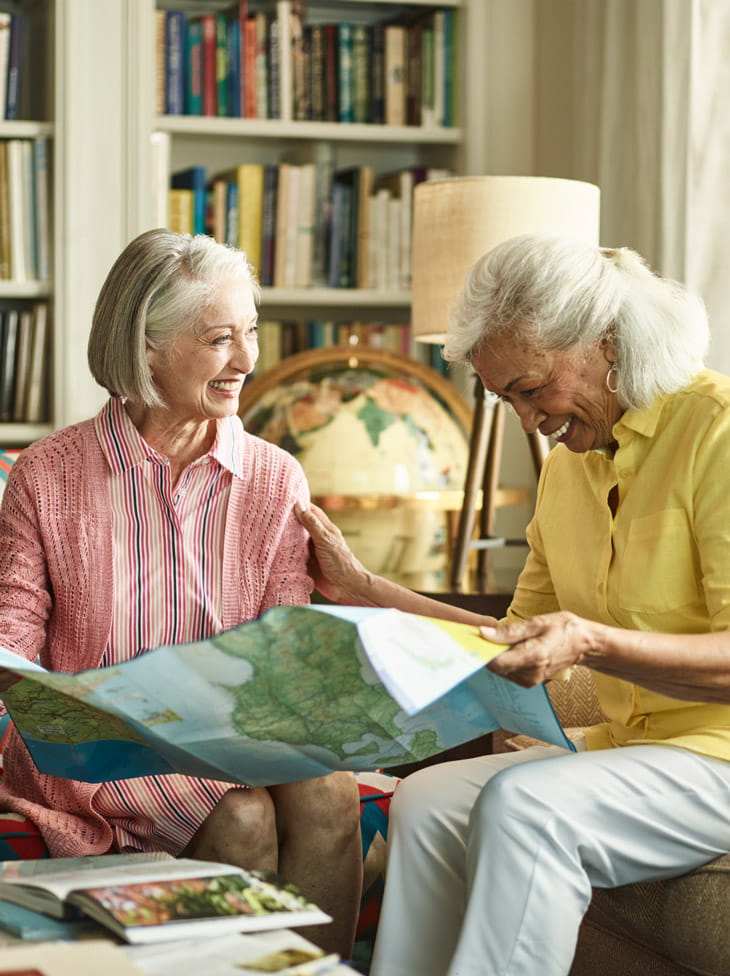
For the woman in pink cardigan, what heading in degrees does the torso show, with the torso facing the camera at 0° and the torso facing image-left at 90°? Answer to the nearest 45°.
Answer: approximately 315°

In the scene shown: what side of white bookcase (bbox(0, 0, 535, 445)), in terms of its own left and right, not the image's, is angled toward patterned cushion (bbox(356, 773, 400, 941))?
front

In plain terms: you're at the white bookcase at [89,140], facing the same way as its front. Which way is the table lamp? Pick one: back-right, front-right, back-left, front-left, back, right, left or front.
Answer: front-left

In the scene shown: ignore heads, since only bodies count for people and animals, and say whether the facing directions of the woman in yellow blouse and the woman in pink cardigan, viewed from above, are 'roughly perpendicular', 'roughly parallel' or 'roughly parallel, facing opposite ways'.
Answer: roughly perpendicular

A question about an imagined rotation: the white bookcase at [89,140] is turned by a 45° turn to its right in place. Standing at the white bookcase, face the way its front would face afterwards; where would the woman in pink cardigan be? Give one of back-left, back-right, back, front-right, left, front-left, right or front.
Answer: front-left

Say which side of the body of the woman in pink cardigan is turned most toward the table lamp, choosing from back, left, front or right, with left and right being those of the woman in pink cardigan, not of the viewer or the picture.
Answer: left

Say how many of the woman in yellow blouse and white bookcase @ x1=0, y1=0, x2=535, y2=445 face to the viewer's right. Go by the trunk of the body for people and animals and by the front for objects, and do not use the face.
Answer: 0

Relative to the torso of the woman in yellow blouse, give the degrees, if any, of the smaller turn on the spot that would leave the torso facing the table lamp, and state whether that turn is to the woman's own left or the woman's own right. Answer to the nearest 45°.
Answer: approximately 135° to the woman's own right

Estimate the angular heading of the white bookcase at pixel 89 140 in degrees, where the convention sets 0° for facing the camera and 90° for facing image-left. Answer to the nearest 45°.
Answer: approximately 0°

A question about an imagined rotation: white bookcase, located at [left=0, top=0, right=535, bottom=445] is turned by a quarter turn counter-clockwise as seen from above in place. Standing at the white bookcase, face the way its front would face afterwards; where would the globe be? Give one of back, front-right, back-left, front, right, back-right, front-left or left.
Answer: front-right

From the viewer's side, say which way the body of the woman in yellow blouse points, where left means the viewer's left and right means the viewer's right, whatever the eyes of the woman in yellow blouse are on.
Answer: facing the viewer and to the left of the viewer

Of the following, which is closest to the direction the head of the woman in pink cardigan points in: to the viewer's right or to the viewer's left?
to the viewer's right
